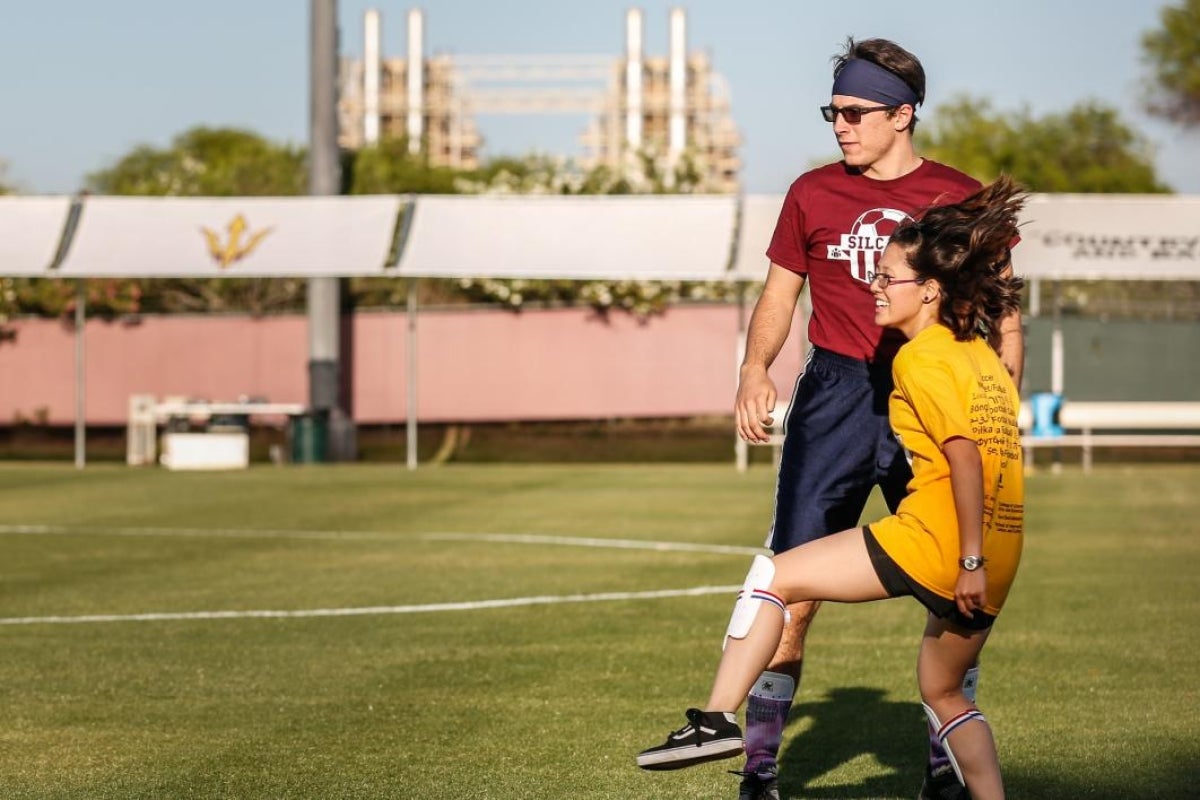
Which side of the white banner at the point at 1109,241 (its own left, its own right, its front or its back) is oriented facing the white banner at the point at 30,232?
right

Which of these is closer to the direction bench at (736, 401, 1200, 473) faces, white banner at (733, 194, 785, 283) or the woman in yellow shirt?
the woman in yellow shirt

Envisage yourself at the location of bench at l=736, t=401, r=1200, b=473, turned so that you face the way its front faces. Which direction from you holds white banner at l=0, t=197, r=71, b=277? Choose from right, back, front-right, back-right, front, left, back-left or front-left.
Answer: right

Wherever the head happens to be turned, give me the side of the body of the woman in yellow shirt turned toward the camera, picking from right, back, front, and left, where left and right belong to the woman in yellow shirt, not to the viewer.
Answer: left

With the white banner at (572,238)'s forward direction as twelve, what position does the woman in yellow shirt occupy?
The woman in yellow shirt is roughly at 12 o'clock from the white banner.

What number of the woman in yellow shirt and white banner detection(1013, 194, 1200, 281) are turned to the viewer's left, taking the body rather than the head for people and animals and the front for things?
1

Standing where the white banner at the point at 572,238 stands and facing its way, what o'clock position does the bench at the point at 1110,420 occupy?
The bench is roughly at 9 o'clock from the white banner.

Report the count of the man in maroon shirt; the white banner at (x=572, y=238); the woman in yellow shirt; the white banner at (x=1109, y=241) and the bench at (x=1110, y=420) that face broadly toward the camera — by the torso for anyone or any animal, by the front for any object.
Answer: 4

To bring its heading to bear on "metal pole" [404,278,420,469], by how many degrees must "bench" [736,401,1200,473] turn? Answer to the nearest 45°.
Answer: approximately 90° to its right

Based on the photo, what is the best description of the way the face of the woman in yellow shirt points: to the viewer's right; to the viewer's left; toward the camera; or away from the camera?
to the viewer's left
